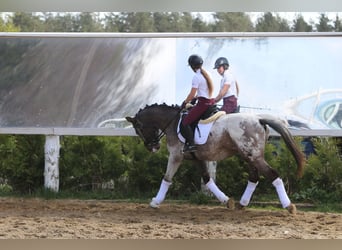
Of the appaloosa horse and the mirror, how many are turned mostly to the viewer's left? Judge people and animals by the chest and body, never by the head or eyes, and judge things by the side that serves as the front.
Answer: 1

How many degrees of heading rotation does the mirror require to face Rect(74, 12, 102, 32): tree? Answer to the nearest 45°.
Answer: approximately 180°

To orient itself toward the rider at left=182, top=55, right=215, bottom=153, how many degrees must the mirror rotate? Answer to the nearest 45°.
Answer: approximately 45° to its left

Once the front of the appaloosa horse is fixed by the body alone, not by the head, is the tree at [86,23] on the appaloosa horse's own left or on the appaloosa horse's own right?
on the appaloosa horse's own right

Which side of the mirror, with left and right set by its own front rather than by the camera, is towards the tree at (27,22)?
back

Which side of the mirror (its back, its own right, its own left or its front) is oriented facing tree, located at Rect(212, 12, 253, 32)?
back

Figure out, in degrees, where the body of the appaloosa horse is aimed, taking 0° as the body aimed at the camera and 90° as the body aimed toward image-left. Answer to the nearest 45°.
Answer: approximately 90°

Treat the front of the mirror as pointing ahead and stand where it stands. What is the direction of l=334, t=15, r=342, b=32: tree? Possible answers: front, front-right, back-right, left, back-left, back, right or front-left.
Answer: back-left

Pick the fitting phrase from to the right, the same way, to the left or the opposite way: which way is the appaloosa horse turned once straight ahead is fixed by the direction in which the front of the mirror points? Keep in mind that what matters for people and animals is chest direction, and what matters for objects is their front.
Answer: to the right

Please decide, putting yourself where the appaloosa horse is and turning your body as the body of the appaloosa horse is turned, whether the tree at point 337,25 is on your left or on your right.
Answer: on your right

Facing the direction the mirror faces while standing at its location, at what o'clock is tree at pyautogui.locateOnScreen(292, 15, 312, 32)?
The tree is roughly at 7 o'clock from the mirror.

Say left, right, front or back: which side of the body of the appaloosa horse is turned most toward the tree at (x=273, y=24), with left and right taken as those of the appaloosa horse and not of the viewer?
right

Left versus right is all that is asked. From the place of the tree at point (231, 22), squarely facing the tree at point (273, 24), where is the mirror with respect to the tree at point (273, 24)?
right

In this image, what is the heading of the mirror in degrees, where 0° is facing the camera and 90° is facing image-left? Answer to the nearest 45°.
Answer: approximately 0°
